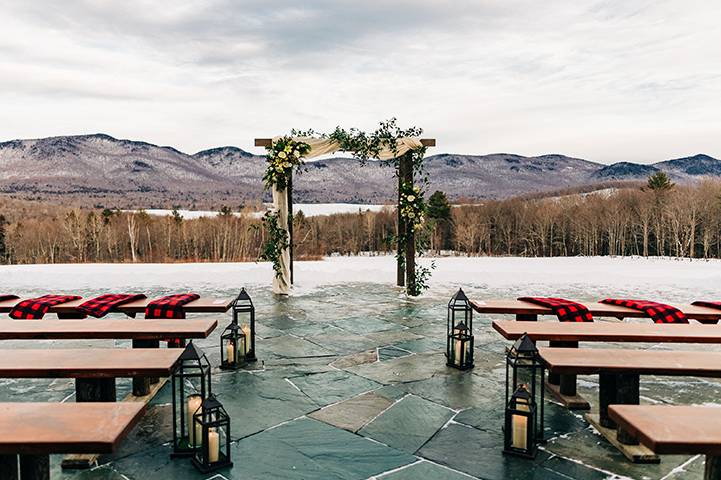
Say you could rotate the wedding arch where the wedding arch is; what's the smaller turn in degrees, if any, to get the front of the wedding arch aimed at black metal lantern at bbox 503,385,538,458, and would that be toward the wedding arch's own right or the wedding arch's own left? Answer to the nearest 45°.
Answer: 0° — it already faces it

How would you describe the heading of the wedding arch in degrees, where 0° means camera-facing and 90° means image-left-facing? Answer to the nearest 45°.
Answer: approximately 0°

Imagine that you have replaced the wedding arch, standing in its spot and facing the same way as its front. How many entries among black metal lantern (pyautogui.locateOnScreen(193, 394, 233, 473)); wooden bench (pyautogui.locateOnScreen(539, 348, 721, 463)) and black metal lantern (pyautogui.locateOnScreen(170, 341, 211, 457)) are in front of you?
3

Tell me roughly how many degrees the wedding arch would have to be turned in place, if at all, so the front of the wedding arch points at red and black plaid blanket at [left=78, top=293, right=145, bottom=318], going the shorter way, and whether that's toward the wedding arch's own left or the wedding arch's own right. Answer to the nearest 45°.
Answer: approximately 45° to the wedding arch's own right
